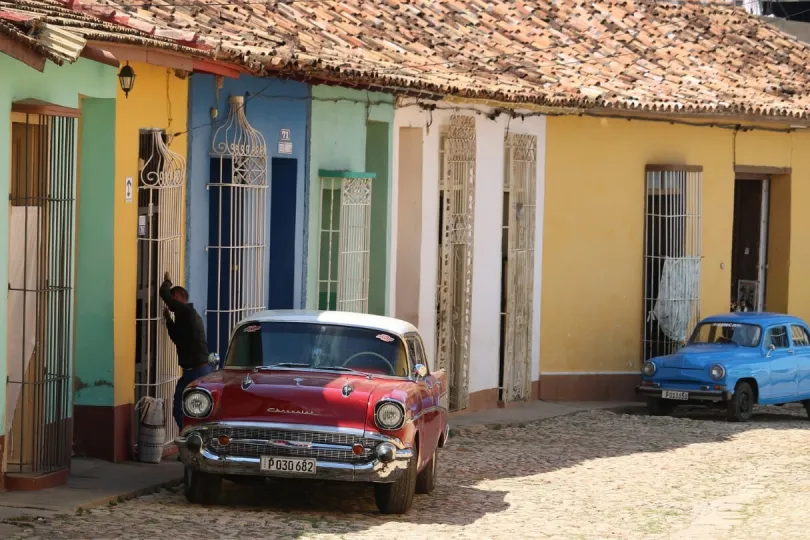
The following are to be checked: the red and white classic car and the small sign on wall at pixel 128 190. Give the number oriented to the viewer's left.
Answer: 0

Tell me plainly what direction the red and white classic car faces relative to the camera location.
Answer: facing the viewer

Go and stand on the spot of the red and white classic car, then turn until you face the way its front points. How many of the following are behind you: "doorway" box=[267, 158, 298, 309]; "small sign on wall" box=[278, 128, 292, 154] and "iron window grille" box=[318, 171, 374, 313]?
3

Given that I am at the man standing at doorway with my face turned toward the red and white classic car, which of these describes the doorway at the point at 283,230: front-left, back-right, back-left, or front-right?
back-left

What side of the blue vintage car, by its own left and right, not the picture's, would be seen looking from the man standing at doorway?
front

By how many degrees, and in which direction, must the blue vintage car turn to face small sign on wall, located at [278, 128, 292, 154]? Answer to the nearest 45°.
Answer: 0° — it already faces it

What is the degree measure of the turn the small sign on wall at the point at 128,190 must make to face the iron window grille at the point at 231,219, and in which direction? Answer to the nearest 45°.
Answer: approximately 90° to its left

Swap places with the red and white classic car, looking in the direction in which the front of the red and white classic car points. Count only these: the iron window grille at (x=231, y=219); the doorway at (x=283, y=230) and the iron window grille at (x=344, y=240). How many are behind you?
3

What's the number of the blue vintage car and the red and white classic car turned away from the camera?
0

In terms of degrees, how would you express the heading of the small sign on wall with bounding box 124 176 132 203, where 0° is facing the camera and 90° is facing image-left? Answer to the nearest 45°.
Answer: approximately 315°

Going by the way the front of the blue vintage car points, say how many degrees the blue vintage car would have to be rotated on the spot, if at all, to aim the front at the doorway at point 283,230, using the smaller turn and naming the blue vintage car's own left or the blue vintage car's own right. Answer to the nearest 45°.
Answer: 0° — it already faces it

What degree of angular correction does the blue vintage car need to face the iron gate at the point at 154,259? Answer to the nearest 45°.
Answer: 0° — it already faces it

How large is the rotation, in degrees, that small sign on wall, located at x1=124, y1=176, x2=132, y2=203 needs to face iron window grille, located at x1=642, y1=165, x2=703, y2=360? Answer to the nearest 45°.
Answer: approximately 90° to its left
